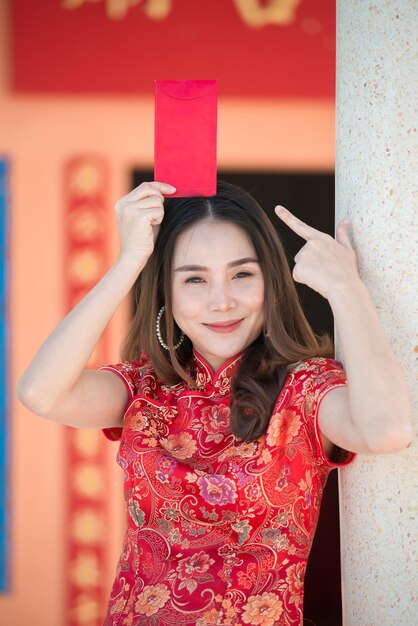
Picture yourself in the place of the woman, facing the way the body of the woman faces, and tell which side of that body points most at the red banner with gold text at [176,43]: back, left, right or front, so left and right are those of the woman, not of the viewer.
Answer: back

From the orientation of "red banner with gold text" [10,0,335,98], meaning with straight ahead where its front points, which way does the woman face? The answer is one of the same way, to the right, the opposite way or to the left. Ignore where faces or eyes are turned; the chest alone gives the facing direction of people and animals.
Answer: the same way

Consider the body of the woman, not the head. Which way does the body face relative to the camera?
toward the camera

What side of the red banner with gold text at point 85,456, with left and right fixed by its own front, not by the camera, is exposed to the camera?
front

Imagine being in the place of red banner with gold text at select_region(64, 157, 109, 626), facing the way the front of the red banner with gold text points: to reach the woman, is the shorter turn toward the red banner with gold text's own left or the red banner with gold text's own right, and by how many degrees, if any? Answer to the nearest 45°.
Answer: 0° — it already faces them

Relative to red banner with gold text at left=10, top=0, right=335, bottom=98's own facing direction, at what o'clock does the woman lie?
The woman is roughly at 12 o'clock from the red banner with gold text.

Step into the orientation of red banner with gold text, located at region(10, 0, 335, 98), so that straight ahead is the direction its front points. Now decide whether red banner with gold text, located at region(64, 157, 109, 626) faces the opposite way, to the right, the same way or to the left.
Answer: the same way

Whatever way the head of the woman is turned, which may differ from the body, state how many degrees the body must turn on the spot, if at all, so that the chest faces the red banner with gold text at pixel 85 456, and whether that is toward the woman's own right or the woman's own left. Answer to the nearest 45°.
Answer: approximately 180°

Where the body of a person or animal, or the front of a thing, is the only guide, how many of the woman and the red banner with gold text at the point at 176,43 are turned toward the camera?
2

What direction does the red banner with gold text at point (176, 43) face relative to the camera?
toward the camera

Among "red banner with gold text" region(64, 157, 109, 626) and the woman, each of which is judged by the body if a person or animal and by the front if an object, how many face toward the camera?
2

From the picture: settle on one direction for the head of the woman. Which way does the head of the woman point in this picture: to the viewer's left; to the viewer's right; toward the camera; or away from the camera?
toward the camera
